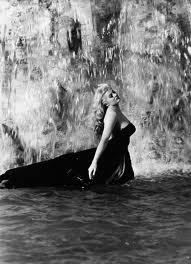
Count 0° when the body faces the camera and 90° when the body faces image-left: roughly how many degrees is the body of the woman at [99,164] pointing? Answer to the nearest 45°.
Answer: approximately 270°
